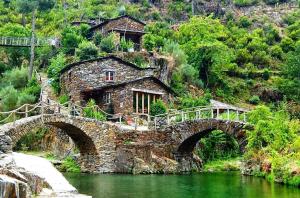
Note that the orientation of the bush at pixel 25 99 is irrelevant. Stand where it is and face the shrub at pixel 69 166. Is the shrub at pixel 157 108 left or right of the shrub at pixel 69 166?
left

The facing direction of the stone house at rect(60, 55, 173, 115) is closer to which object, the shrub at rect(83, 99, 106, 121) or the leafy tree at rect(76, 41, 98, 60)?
the shrub

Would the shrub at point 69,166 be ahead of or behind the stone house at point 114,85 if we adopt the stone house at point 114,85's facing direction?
ahead

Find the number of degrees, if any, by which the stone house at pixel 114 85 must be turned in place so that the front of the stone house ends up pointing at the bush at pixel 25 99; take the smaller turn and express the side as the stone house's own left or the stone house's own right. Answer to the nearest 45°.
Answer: approximately 90° to the stone house's own right

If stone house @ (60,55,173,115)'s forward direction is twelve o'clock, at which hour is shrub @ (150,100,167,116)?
The shrub is roughly at 10 o'clock from the stone house.

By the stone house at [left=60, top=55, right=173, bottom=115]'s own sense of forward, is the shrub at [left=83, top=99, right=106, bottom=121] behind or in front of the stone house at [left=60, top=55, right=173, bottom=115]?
in front

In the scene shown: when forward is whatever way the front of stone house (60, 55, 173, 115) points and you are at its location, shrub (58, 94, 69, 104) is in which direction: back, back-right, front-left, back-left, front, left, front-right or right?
right

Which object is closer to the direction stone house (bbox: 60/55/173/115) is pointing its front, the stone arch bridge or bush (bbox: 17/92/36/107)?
the stone arch bridge

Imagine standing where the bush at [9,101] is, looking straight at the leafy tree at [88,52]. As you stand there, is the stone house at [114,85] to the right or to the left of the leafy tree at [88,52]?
right

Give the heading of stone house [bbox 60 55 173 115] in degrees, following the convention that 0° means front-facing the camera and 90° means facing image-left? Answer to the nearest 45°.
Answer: approximately 0°

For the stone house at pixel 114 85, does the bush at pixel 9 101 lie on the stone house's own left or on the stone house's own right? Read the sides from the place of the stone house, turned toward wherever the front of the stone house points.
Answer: on the stone house's own right

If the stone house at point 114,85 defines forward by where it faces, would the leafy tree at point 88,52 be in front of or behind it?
behind
